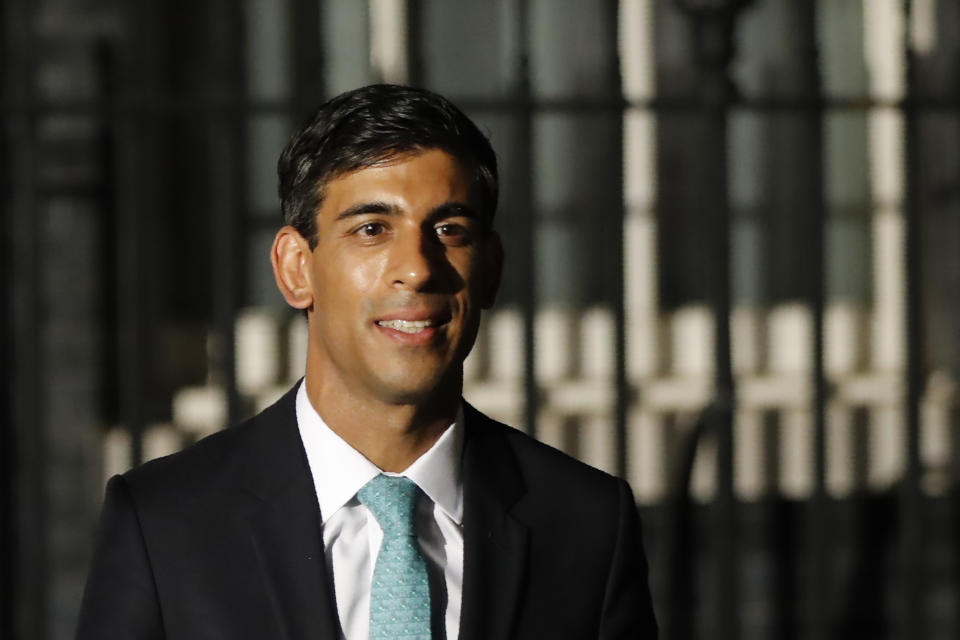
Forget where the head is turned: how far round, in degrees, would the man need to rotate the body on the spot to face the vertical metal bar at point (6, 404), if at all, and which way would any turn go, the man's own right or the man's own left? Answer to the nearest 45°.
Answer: approximately 180°

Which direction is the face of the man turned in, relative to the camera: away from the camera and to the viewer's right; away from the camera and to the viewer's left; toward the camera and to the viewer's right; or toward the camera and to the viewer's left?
toward the camera and to the viewer's right

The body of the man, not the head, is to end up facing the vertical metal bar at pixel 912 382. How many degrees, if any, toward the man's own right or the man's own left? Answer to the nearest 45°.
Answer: approximately 135° to the man's own left

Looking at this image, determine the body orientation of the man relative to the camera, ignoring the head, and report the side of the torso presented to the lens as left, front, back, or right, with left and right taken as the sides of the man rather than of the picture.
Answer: front

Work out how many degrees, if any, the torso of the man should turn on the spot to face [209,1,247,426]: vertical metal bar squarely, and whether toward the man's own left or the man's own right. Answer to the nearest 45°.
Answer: approximately 180°

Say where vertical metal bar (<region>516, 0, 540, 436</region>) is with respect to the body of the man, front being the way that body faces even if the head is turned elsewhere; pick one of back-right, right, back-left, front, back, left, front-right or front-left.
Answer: back

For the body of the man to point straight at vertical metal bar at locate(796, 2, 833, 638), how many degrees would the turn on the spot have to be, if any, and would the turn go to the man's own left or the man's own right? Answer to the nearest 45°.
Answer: approximately 135° to the man's own left

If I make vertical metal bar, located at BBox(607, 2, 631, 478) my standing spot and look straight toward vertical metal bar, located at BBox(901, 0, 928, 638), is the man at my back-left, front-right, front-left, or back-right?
back-right
